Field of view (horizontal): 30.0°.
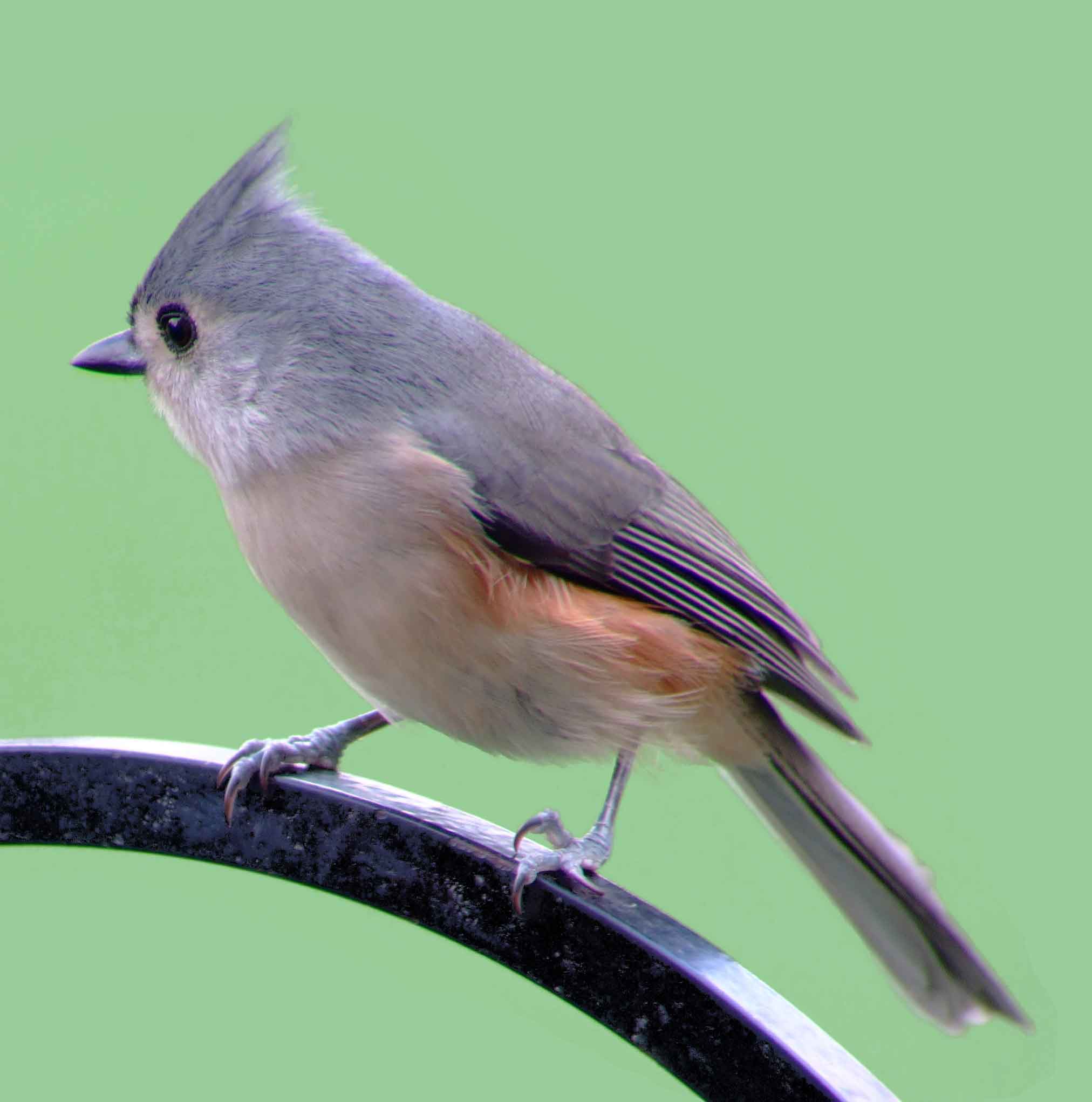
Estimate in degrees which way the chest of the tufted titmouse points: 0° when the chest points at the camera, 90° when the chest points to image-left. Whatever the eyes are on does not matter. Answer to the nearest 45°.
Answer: approximately 90°
